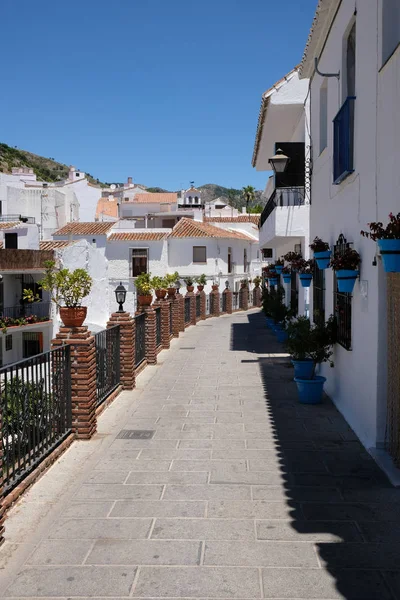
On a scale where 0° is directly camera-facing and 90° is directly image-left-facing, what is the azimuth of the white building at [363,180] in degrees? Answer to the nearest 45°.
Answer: approximately 90°

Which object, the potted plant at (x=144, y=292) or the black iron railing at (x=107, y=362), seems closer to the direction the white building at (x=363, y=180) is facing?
the black iron railing

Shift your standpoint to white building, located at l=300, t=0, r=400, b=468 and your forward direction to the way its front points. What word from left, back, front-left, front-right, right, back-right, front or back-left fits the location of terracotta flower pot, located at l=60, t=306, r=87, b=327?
front

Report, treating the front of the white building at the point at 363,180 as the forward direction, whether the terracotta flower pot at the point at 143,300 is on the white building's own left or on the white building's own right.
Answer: on the white building's own right

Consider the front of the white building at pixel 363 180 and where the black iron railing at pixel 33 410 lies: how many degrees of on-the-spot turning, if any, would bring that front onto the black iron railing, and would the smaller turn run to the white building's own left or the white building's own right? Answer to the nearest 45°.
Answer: approximately 45° to the white building's own left

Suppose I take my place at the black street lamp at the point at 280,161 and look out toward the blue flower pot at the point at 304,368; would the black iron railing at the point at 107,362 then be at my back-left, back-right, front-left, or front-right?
front-right

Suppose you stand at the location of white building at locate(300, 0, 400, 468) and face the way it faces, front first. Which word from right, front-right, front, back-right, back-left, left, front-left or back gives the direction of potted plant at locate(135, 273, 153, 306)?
front-right

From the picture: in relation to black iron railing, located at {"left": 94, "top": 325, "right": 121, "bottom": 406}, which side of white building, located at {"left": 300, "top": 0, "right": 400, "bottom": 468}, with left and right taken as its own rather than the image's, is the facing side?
front

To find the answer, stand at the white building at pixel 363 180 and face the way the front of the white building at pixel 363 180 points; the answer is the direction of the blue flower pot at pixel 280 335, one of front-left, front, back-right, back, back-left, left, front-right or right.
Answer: right

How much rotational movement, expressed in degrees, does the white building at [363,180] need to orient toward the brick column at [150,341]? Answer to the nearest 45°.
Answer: approximately 45° to its right

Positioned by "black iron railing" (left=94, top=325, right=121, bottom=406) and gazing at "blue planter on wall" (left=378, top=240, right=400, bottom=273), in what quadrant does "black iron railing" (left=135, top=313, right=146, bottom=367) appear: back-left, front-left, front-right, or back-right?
back-left

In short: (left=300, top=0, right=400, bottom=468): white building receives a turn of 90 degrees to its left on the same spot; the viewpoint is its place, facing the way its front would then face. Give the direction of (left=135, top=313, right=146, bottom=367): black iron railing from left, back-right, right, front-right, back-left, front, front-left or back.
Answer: back-right

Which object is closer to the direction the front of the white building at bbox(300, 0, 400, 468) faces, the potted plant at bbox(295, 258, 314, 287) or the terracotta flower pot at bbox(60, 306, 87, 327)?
the terracotta flower pot
